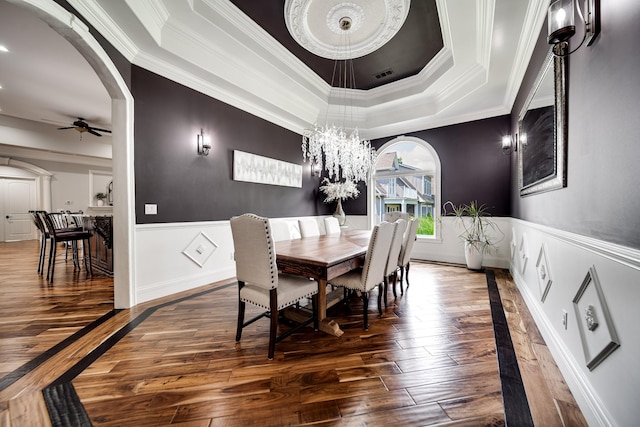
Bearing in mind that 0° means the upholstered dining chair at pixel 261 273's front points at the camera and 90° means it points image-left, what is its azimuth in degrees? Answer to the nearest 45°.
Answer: approximately 225°

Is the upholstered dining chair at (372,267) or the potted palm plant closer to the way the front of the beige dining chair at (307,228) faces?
the upholstered dining chair

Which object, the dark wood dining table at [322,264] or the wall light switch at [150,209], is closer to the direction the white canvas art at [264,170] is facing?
the dark wood dining table

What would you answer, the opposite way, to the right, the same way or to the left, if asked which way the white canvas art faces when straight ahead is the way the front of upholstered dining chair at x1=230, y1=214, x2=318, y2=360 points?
to the right

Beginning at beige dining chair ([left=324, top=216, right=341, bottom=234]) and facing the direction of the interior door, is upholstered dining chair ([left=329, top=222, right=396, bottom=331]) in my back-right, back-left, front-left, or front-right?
back-left

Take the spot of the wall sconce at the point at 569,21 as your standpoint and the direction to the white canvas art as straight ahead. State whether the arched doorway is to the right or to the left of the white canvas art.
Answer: left

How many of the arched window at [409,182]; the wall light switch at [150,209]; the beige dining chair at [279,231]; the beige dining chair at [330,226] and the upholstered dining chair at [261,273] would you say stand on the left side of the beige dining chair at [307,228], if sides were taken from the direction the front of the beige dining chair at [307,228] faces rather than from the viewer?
2

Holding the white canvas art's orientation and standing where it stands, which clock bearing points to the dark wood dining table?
The dark wood dining table is roughly at 1 o'clock from the white canvas art.

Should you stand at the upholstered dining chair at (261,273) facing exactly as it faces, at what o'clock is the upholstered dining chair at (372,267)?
the upholstered dining chair at (372,267) is roughly at 1 o'clock from the upholstered dining chair at (261,273).

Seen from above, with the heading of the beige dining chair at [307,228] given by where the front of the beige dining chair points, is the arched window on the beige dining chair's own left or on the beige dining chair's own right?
on the beige dining chair's own left

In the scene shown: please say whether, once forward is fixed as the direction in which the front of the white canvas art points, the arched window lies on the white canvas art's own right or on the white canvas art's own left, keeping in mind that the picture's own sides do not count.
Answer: on the white canvas art's own left

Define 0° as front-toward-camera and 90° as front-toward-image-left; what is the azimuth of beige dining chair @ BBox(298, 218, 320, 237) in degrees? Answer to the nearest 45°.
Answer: approximately 315°

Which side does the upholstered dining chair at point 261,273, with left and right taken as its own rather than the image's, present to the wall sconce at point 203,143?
left

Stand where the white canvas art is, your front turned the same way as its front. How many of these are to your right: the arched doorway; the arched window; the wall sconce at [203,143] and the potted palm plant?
2
